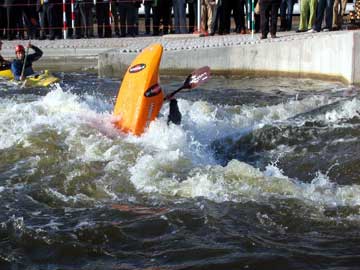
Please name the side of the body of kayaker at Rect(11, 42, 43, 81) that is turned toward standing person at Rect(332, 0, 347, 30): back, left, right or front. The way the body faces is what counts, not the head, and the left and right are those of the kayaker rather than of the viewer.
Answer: left

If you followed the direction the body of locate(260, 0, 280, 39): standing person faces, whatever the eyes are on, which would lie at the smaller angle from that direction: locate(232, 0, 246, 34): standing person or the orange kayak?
the orange kayak

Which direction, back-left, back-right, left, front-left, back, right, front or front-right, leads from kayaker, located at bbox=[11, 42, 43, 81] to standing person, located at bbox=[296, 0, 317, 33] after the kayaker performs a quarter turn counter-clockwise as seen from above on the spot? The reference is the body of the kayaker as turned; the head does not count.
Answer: front

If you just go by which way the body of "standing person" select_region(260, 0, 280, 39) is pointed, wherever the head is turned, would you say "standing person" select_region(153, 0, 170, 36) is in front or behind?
behind

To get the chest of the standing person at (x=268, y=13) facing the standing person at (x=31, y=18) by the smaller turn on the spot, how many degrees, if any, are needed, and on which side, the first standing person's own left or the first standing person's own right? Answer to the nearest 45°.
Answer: approximately 135° to the first standing person's own right

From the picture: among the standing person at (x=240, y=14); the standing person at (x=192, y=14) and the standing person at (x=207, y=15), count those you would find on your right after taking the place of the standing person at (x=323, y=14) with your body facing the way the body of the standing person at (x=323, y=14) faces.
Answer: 3

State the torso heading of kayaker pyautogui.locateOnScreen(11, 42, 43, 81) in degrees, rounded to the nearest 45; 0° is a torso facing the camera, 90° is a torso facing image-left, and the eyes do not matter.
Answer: approximately 0°

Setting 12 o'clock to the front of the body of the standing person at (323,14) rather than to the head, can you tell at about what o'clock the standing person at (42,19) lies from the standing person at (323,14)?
the standing person at (42,19) is roughly at 2 o'clock from the standing person at (323,14).

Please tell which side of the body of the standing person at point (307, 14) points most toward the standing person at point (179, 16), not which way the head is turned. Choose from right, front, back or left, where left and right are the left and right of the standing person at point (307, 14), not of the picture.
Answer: right

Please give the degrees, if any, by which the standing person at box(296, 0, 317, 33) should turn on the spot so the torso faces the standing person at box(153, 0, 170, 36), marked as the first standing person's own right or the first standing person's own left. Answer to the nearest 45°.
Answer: approximately 90° to the first standing person's own right

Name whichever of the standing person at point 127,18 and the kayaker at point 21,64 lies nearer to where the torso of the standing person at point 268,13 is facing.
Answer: the kayaker

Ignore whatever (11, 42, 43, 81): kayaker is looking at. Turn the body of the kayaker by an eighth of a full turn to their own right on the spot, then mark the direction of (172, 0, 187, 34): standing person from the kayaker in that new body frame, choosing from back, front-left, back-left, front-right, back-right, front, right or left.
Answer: back

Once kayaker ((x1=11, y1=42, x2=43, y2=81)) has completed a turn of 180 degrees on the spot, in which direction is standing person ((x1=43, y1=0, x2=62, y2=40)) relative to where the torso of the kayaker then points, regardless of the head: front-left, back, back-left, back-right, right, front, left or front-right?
front
